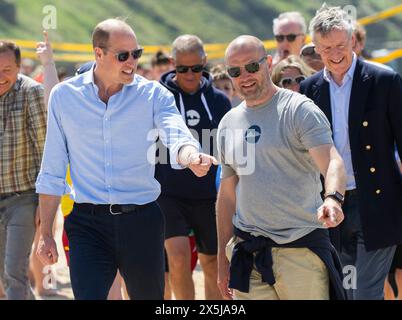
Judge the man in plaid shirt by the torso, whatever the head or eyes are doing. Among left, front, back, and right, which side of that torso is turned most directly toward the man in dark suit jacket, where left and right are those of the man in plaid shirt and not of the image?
left

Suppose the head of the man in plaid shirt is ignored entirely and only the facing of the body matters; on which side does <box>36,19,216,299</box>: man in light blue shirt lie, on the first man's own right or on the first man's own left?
on the first man's own left

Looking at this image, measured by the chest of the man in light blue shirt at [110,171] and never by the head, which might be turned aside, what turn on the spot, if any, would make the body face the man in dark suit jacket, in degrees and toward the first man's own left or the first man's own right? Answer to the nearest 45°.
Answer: approximately 90° to the first man's own left

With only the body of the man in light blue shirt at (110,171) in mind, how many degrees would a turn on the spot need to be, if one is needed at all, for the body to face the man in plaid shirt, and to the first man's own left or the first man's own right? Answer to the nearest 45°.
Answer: approximately 135° to the first man's own right

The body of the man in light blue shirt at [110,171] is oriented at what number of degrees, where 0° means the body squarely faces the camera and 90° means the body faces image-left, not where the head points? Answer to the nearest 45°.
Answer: approximately 0°

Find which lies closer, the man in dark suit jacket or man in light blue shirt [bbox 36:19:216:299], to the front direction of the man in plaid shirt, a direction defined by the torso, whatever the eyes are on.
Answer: the man in light blue shirt

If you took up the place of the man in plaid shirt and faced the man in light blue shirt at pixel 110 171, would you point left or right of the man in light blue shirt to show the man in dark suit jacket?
left

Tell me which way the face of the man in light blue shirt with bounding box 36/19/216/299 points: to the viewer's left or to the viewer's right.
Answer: to the viewer's right

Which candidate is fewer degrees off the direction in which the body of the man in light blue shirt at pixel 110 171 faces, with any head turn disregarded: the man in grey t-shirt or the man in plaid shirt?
the man in grey t-shirt
